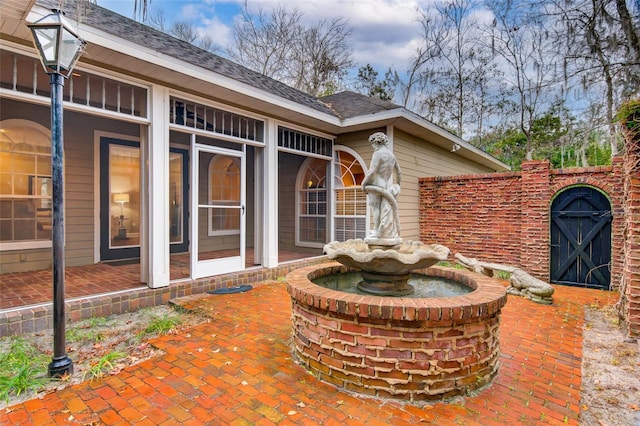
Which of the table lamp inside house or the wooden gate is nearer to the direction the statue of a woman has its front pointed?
the table lamp inside house
